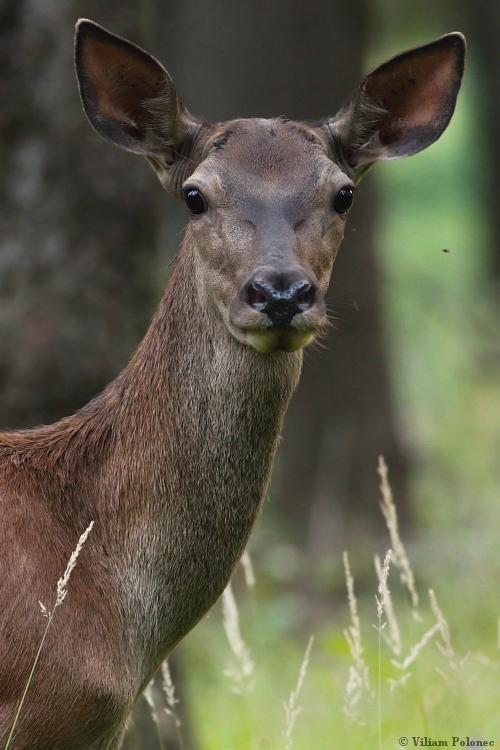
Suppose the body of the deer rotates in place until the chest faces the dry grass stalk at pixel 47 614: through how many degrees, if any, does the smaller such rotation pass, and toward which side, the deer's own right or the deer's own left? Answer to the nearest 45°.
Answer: approximately 90° to the deer's own right

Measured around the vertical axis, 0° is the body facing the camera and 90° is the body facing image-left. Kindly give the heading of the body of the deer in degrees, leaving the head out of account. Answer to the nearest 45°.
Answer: approximately 315°
